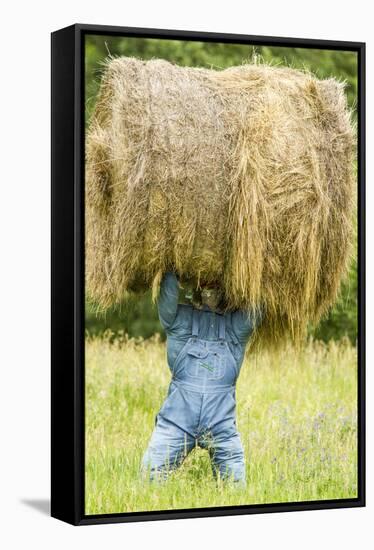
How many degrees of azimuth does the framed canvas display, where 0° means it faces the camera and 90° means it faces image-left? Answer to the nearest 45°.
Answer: approximately 315°
